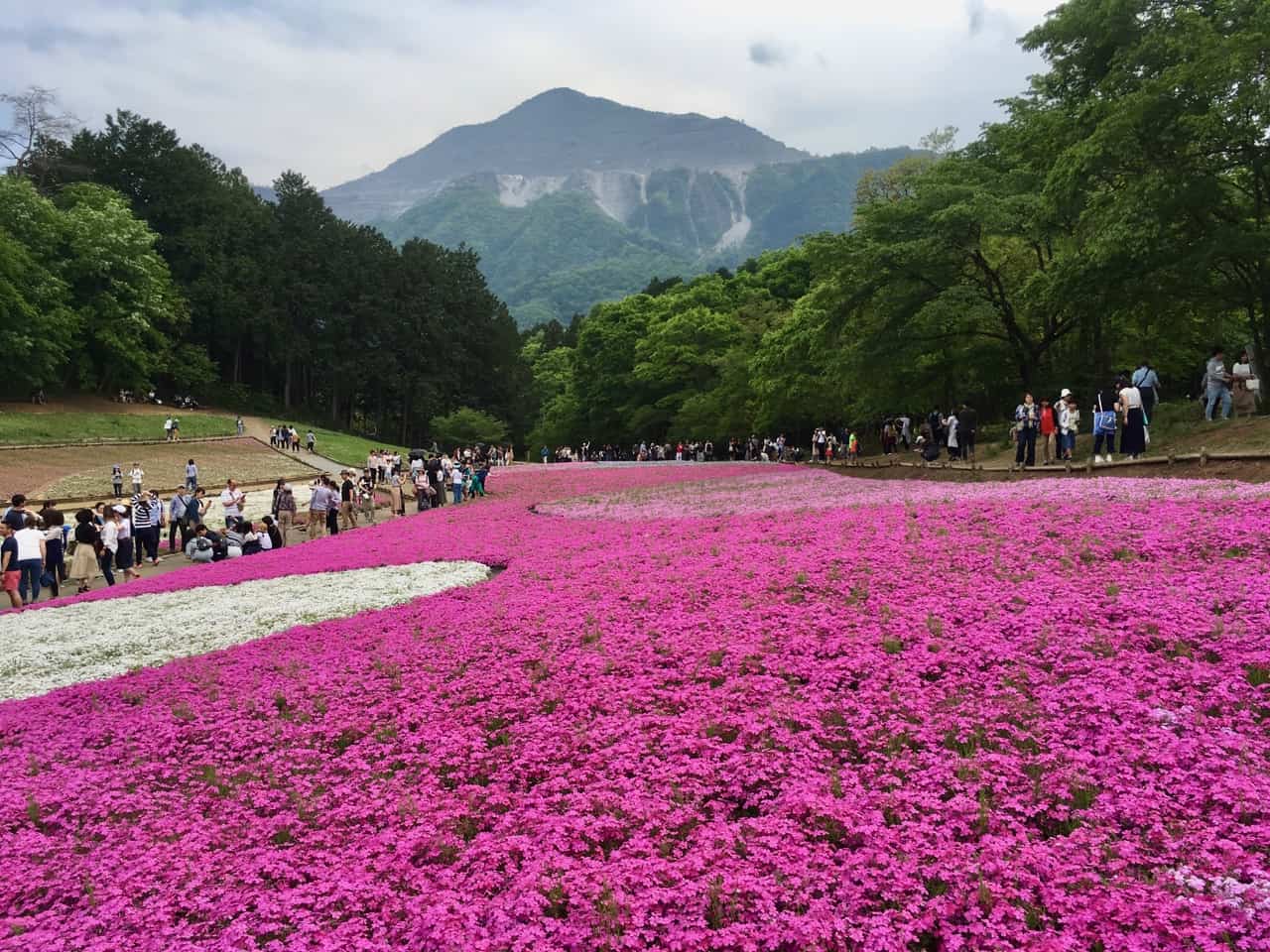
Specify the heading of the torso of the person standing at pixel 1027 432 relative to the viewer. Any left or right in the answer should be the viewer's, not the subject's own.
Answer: facing the viewer

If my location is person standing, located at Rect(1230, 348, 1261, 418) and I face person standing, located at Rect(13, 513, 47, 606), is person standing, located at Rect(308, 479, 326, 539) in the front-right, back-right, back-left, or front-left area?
front-right

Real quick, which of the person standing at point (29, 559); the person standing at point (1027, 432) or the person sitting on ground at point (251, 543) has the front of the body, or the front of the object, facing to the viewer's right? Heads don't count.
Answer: the person sitting on ground
